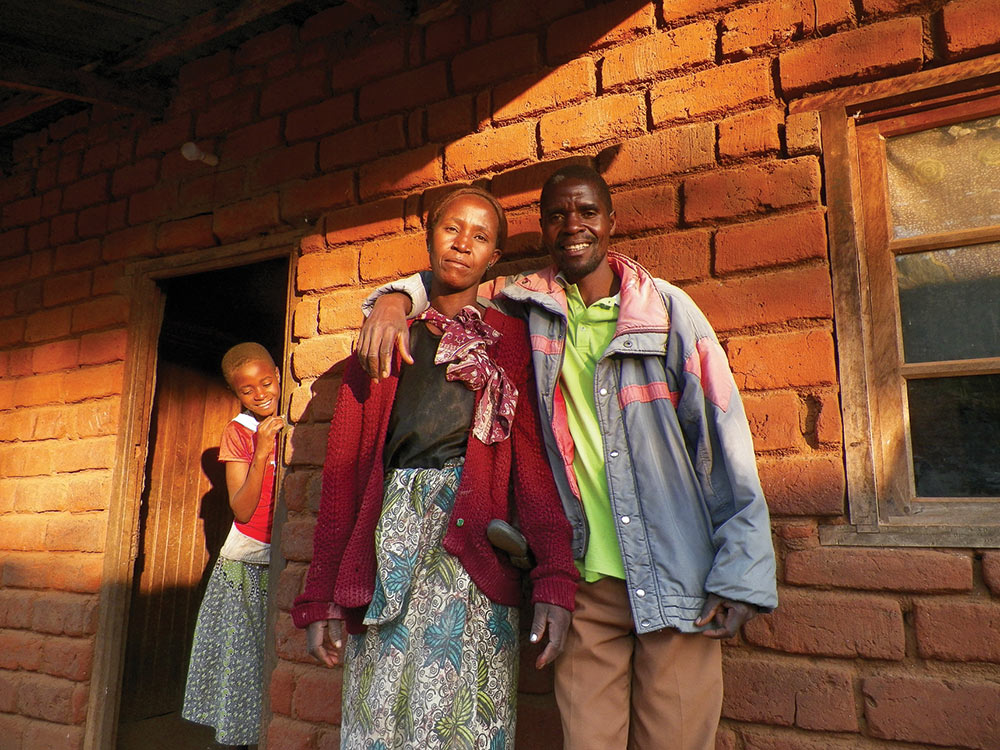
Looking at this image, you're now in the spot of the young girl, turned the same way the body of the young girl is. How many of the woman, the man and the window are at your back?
0

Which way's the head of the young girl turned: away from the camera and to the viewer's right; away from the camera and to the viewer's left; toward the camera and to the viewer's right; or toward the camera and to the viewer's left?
toward the camera and to the viewer's right

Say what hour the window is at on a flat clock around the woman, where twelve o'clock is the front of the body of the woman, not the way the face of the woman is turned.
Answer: The window is roughly at 9 o'clock from the woman.

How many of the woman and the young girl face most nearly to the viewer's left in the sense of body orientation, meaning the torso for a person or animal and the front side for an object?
0

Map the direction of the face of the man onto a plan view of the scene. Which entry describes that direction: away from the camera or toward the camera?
toward the camera

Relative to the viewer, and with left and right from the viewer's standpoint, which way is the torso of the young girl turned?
facing the viewer and to the right of the viewer

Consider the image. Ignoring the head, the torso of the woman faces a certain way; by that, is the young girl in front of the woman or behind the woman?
behind

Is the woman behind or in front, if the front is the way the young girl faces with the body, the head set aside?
in front
